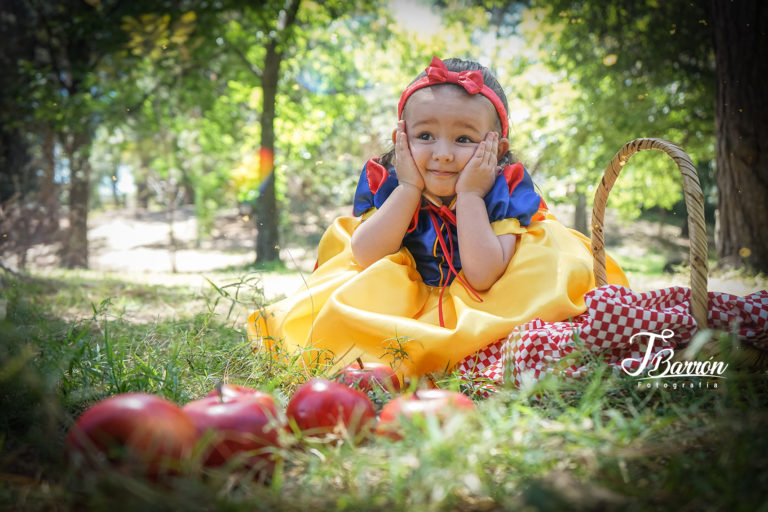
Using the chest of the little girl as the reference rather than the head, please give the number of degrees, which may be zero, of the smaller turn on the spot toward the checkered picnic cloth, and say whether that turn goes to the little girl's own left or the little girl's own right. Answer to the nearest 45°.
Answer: approximately 45° to the little girl's own left

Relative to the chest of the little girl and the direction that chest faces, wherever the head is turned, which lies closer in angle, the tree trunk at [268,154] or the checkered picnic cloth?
the checkered picnic cloth

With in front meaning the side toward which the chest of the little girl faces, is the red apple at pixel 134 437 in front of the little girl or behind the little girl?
in front

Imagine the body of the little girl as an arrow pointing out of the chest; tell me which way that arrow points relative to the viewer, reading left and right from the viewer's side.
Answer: facing the viewer

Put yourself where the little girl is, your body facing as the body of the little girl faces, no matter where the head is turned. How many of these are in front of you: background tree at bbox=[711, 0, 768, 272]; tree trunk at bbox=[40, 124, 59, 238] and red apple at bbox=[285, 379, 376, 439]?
1

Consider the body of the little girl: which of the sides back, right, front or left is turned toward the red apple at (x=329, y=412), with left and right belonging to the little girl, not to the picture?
front

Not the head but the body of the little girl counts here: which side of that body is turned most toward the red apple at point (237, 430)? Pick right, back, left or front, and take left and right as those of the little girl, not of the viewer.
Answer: front

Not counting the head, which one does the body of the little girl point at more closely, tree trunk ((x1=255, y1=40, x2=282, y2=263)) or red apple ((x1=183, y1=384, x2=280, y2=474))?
the red apple

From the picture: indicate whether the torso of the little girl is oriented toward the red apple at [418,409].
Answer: yes

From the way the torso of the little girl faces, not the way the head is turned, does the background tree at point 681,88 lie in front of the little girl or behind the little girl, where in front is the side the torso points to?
behind

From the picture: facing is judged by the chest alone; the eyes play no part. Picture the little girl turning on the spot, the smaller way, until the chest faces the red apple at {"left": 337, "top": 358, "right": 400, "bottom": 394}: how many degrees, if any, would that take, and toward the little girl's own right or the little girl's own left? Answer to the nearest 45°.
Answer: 0° — they already face it

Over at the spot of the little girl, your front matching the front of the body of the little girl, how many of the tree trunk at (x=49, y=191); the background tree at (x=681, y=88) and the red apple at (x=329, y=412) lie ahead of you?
1

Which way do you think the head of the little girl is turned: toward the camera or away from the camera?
toward the camera
